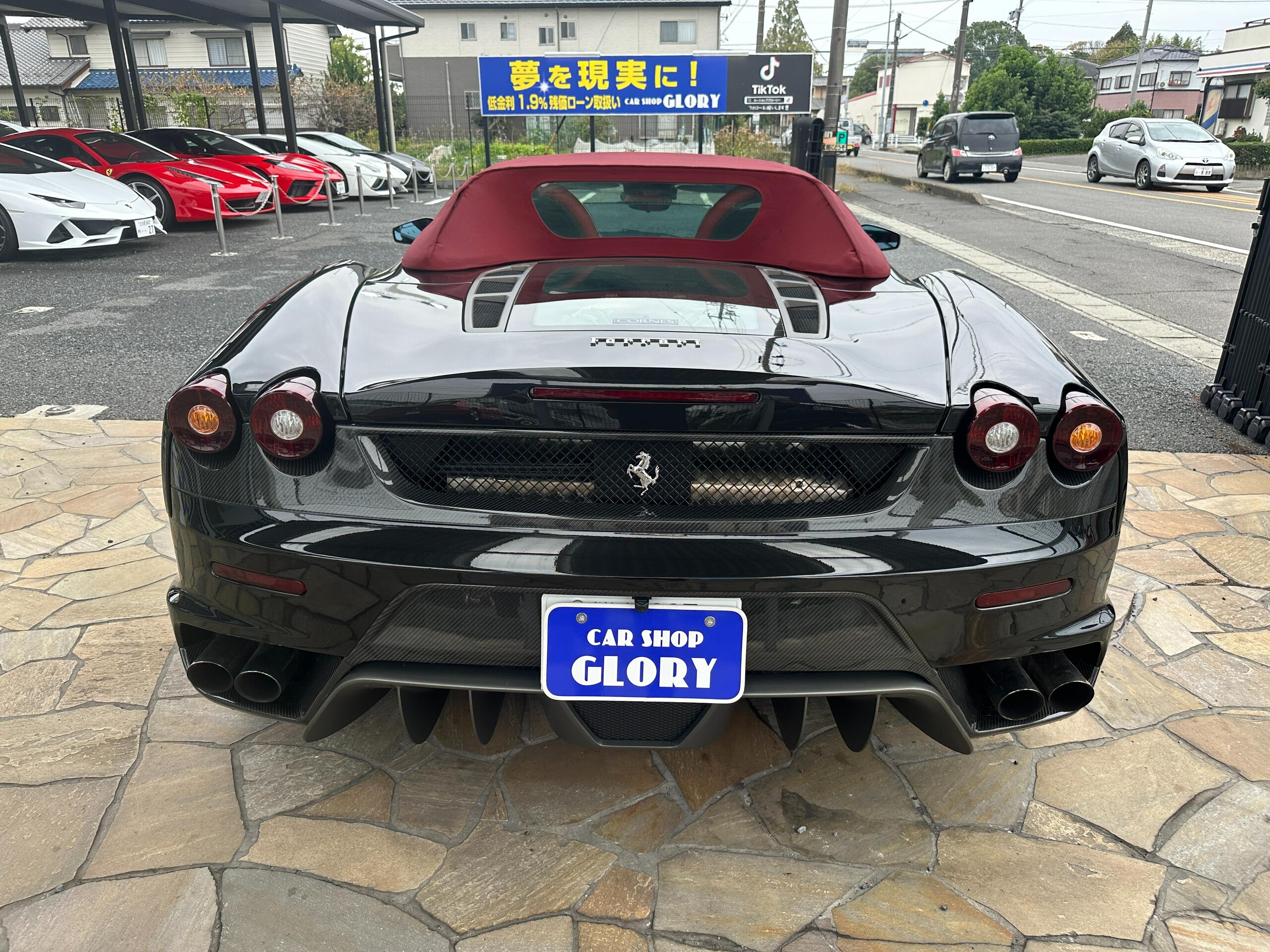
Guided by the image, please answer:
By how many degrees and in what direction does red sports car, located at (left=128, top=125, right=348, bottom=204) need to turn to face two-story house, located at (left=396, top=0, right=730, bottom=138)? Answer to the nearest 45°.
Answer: approximately 90° to its left

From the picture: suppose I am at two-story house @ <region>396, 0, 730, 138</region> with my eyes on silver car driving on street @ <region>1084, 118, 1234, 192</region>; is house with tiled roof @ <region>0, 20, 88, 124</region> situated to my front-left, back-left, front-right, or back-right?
back-right

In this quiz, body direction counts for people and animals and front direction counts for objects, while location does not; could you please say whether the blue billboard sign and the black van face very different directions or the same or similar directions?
very different directions

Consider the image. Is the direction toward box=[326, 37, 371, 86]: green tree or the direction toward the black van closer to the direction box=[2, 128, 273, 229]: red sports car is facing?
the black van

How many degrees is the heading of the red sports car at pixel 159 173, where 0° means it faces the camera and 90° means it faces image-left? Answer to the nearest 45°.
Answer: approximately 315°

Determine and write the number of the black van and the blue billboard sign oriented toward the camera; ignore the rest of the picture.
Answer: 1

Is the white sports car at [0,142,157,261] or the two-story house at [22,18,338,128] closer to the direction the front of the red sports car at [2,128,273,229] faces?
the white sports car

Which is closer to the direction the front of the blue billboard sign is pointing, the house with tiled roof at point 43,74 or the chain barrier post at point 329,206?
the chain barrier post

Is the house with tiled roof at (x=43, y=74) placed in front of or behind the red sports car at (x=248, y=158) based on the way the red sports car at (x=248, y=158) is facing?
behind

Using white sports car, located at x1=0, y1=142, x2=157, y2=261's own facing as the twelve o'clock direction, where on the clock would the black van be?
The black van is roughly at 10 o'clock from the white sports car.

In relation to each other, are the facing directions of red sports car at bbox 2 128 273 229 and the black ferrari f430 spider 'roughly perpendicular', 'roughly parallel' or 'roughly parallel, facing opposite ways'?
roughly perpendicular

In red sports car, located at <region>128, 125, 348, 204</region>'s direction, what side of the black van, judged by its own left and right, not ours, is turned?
left

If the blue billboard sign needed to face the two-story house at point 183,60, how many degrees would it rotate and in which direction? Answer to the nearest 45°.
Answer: approximately 135° to its right

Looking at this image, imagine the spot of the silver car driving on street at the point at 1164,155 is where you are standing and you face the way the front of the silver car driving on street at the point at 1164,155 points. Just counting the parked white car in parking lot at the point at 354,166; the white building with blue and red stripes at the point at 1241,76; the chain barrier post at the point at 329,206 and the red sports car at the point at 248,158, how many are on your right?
3
